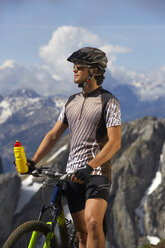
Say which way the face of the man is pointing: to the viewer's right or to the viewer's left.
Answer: to the viewer's left

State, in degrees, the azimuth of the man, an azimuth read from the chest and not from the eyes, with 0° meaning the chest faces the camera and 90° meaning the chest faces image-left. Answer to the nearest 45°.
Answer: approximately 45°
